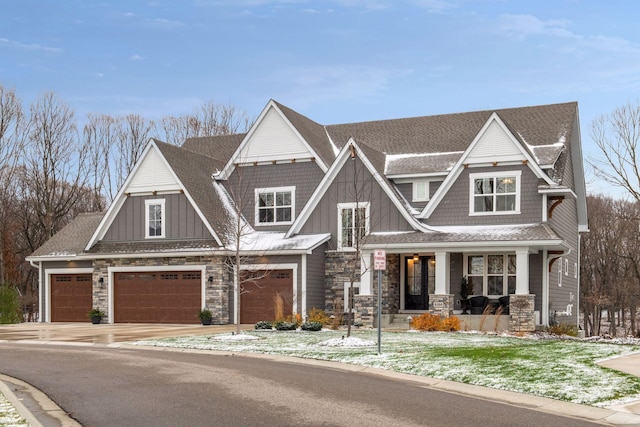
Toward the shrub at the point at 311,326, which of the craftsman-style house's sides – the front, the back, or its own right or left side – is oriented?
front

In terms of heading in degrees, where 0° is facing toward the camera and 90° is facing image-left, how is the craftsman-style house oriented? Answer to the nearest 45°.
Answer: approximately 0°

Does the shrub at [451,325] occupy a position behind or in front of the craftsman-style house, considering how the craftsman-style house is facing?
in front

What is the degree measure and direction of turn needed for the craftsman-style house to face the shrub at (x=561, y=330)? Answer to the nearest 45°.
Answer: approximately 45° to its left

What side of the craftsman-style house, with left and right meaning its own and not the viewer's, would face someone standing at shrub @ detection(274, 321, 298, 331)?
front

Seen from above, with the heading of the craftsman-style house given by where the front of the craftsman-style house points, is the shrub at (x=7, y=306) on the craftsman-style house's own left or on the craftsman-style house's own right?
on the craftsman-style house's own right
